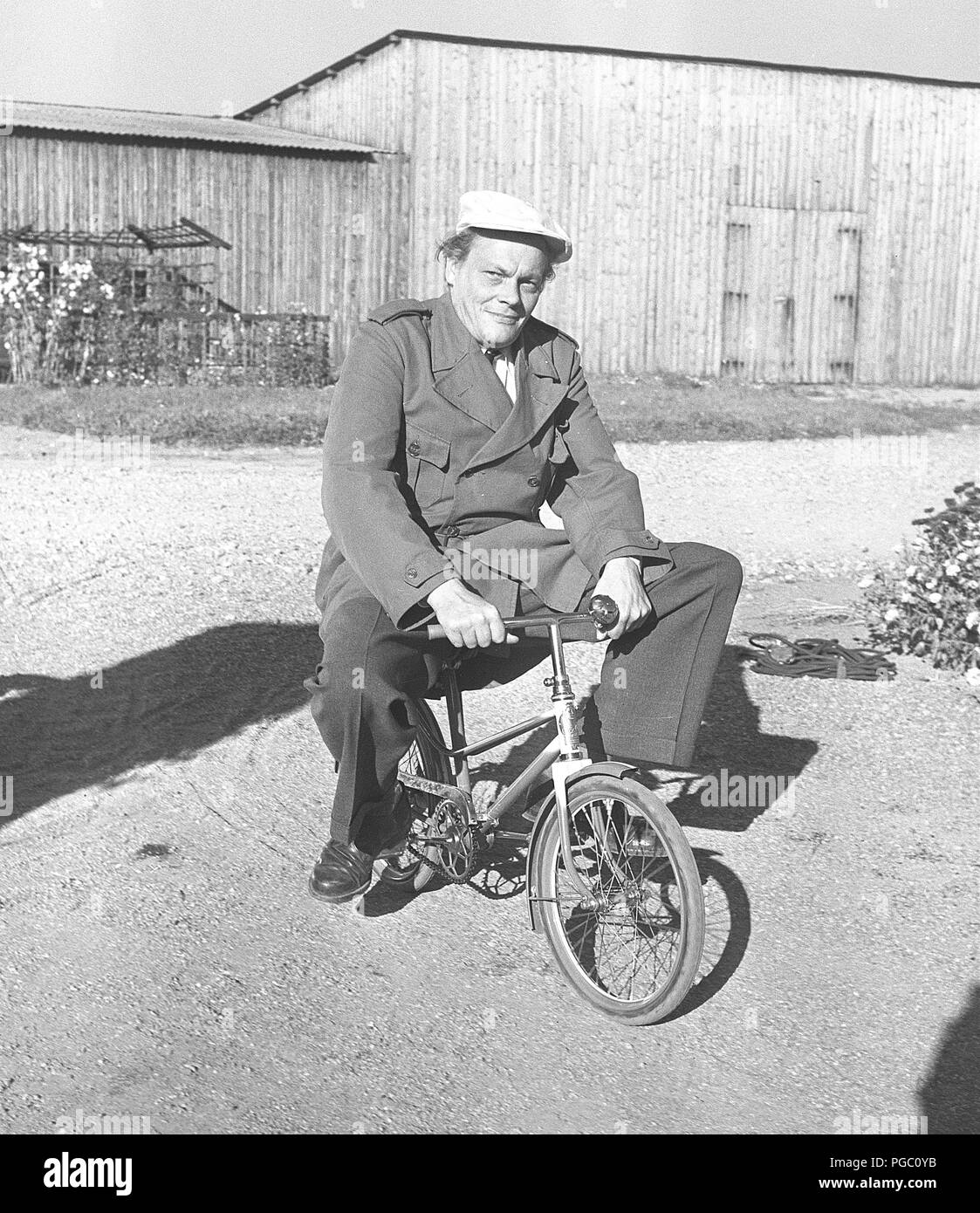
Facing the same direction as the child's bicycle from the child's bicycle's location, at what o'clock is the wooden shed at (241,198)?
The wooden shed is roughly at 7 o'clock from the child's bicycle.

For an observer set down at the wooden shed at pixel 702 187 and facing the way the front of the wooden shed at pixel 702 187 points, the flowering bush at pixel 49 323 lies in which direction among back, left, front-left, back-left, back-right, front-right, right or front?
front-right

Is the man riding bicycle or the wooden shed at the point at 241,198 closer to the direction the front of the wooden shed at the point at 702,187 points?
the man riding bicycle

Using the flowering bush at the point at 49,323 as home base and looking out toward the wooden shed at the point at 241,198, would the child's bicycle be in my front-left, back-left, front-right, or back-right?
back-right

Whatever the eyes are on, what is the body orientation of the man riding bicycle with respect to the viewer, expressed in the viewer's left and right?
facing the viewer and to the right of the viewer

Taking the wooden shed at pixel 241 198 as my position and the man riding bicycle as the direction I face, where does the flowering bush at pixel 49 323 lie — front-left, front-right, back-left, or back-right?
front-right

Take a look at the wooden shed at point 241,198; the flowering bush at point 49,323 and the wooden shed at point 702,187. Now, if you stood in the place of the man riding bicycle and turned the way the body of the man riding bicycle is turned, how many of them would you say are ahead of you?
0

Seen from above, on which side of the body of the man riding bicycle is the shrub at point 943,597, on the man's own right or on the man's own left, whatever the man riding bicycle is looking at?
on the man's own left

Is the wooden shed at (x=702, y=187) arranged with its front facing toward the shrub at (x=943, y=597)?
yes

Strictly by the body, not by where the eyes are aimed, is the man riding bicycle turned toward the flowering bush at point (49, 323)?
no

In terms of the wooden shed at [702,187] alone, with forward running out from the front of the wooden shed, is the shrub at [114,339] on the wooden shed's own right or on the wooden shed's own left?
on the wooden shed's own right

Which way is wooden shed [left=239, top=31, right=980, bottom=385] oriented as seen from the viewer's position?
toward the camera

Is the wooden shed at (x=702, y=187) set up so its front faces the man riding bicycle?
yes

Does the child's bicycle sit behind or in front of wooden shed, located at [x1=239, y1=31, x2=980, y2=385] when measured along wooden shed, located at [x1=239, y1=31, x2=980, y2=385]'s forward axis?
in front

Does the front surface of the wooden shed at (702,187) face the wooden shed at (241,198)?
no
